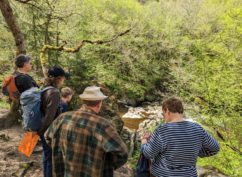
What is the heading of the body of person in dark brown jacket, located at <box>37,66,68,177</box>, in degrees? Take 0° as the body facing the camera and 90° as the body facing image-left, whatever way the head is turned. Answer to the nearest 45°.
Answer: approximately 270°

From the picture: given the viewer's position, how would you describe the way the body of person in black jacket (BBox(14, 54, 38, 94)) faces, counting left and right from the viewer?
facing to the right of the viewer

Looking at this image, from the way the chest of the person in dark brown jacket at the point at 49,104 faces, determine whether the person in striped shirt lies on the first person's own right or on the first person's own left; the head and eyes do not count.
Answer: on the first person's own right

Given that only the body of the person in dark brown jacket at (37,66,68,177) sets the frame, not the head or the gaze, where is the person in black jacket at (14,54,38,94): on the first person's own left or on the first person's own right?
on the first person's own left

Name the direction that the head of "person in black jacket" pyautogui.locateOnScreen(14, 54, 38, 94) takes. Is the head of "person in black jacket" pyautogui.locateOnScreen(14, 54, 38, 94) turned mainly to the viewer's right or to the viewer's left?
to the viewer's right

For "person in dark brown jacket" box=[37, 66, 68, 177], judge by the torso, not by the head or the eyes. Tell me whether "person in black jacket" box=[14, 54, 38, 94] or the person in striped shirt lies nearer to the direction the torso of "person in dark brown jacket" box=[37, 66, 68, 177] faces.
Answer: the person in striped shirt

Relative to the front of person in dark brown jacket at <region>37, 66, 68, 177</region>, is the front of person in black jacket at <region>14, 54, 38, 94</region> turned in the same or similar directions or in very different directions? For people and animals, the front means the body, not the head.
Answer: same or similar directions

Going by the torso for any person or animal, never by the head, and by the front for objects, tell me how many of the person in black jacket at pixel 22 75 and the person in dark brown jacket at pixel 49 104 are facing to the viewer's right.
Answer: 2

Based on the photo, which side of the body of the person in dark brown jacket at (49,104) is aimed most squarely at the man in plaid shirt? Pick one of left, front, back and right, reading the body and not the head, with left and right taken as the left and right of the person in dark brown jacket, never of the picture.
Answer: right

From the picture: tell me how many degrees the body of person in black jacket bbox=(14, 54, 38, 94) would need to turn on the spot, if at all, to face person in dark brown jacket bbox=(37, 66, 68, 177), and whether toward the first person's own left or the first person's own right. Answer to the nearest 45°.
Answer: approximately 45° to the first person's own right
